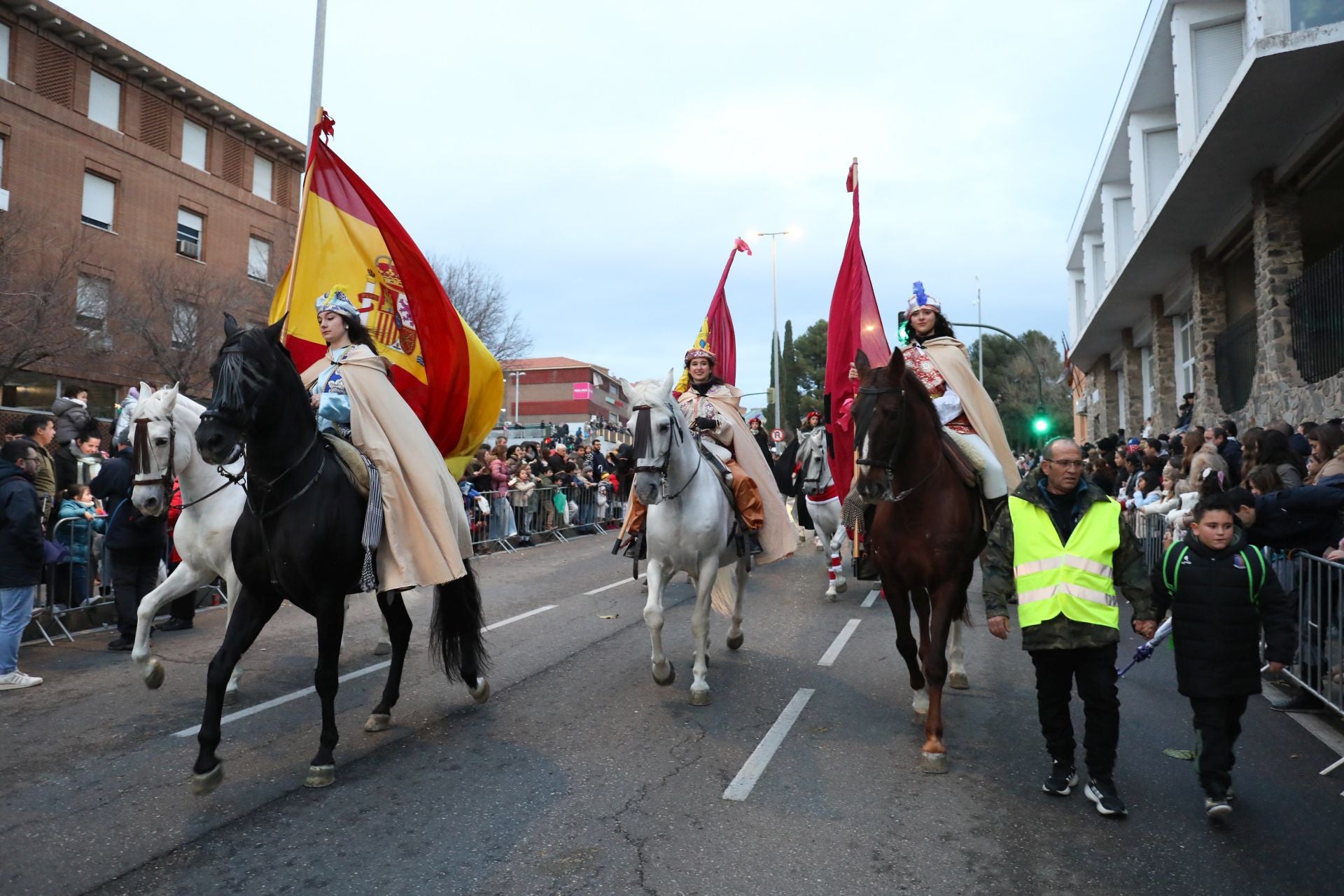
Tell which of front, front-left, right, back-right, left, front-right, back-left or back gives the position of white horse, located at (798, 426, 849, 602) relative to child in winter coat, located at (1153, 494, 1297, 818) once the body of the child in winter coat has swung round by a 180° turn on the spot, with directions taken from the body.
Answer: front-left

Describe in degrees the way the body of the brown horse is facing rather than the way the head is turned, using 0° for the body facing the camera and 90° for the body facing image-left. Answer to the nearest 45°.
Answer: approximately 0°

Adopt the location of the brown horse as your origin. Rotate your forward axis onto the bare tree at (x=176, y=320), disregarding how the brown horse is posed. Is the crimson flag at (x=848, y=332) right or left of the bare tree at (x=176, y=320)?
right

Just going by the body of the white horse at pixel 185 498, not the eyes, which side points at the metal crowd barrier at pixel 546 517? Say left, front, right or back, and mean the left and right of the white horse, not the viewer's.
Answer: back

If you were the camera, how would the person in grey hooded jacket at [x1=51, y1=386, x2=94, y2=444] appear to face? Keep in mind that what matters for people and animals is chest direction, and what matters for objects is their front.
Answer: facing to the right of the viewer

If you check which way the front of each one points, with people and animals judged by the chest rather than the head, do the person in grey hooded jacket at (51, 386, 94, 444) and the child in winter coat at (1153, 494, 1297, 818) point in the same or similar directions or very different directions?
very different directions

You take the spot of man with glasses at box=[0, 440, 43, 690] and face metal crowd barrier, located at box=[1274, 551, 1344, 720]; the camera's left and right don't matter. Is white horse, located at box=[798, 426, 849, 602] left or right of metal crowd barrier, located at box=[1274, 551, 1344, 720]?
left
